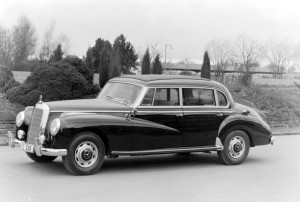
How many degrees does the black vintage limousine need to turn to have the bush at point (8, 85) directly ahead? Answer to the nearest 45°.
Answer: approximately 90° to its right

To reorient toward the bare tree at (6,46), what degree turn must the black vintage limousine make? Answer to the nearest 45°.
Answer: approximately 90° to its right

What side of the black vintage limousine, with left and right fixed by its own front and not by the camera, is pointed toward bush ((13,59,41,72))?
right

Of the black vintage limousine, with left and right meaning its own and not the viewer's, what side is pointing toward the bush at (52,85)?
right

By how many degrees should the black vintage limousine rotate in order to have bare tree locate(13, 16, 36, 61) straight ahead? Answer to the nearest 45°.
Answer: approximately 90° to its right

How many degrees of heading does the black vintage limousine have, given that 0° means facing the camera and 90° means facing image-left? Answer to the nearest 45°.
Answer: approximately 45°

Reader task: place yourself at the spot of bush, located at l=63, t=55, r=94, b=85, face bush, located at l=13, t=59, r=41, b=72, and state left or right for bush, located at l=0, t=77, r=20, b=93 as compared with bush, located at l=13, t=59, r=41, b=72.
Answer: left

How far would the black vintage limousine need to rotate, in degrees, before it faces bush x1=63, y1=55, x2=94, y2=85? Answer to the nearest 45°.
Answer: approximately 135° to its right

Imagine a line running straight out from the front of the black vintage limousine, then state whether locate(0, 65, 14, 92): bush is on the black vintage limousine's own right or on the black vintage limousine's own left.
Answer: on the black vintage limousine's own right
